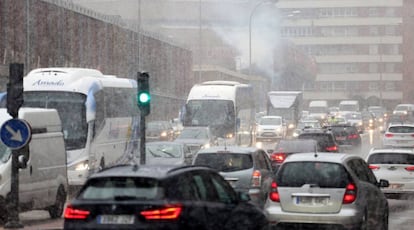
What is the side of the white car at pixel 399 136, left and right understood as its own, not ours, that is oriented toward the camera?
back

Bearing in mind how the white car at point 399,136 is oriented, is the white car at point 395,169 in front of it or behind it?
behind

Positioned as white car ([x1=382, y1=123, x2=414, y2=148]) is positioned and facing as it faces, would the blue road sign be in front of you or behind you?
behind

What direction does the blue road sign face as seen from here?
toward the camera

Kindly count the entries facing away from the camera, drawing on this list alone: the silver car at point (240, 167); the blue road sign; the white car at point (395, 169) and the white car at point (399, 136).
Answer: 3

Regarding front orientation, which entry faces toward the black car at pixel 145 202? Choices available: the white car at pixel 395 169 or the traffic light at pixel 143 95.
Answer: the traffic light

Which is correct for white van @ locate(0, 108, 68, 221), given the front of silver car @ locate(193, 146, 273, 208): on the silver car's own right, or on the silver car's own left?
on the silver car's own left

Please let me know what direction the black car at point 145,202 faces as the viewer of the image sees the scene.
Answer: facing away from the viewer and to the right of the viewer

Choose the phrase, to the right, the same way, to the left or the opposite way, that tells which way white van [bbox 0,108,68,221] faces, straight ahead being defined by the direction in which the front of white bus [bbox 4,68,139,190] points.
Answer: the same way

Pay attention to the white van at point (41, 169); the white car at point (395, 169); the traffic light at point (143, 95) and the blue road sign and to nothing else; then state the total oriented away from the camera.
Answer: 1

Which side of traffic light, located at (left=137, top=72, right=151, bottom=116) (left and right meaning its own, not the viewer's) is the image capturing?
front

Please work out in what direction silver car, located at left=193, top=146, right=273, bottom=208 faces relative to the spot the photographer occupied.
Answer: facing away from the viewer

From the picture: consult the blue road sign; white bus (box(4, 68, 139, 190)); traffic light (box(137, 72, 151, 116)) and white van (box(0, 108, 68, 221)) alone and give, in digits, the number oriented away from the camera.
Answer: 0

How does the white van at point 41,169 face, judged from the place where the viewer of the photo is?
facing the viewer and to the left of the viewer

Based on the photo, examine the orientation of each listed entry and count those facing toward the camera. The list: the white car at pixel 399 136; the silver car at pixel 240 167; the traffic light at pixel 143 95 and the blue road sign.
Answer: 2

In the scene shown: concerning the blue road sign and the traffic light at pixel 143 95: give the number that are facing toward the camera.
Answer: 2

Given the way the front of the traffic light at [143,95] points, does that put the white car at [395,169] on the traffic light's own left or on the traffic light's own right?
on the traffic light's own left
